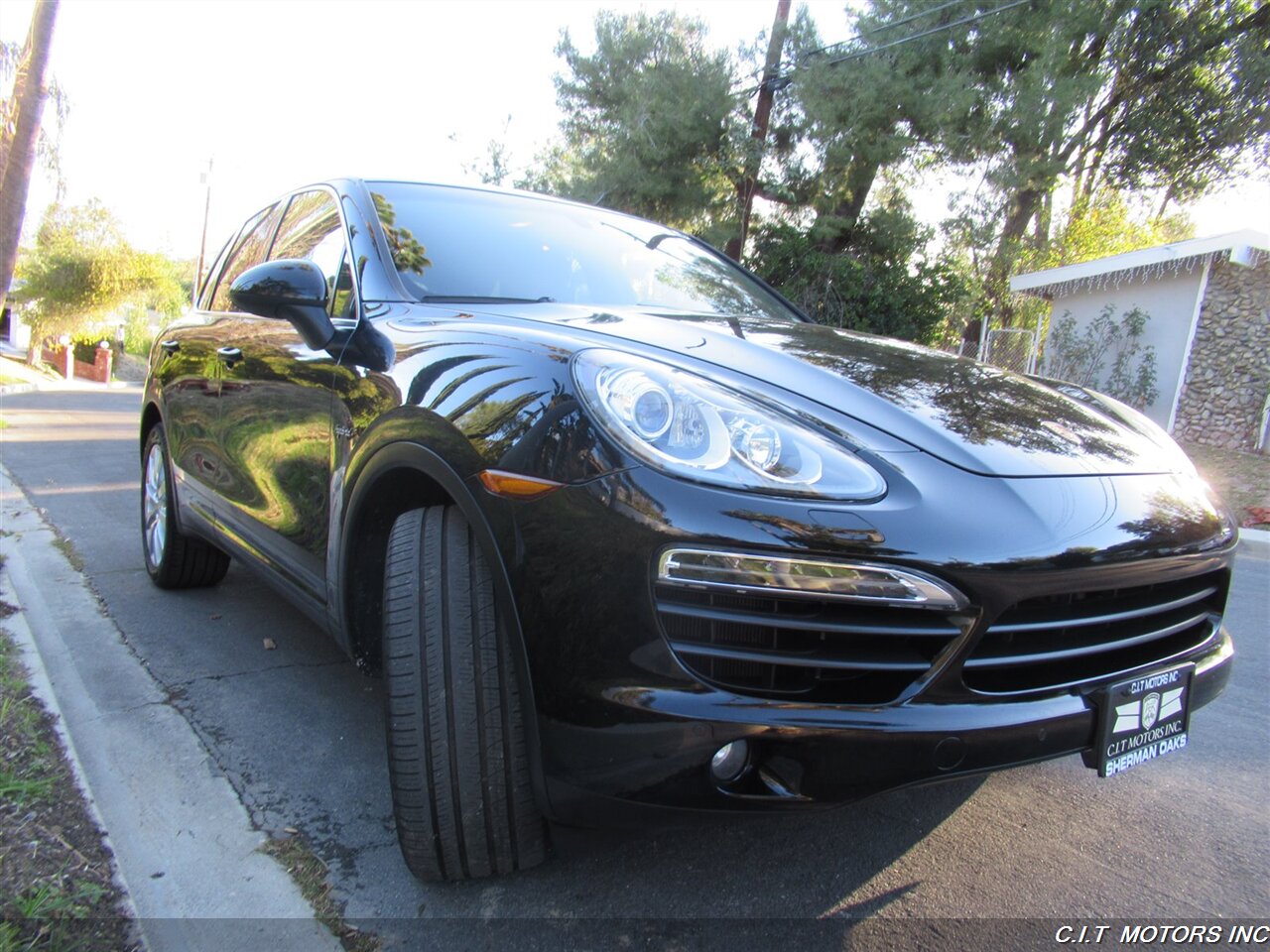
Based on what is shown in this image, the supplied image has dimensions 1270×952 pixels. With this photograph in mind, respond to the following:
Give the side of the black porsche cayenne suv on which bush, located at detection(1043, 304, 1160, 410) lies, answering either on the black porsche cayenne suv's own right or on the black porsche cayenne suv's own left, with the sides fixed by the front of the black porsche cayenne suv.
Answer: on the black porsche cayenne suv's own left

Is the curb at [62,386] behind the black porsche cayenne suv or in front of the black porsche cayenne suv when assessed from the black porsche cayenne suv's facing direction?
behind

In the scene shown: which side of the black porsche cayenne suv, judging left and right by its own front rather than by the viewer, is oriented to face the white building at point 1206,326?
left

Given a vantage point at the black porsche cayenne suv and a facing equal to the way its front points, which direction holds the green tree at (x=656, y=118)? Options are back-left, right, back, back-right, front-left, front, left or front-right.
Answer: back-left

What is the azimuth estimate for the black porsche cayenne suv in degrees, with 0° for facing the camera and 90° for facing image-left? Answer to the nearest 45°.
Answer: approximately 315°

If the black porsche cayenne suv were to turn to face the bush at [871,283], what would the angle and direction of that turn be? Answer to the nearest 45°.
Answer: approximately 135° to its left

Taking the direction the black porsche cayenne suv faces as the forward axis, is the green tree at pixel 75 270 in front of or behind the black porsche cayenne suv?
behind

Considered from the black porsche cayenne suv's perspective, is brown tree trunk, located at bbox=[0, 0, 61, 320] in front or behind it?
behind
